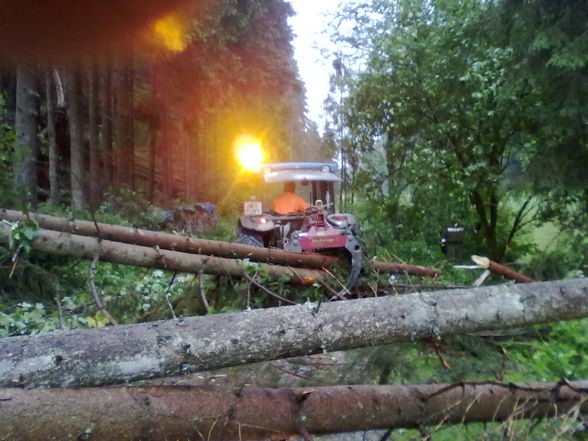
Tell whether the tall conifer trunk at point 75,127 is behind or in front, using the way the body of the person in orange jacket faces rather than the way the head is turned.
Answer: in front

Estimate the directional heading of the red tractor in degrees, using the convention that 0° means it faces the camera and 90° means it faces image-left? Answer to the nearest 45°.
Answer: approximately 180°

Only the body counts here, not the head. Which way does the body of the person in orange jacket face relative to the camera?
away from the camera

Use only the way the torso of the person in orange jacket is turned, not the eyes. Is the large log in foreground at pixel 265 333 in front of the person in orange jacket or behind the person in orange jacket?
behind

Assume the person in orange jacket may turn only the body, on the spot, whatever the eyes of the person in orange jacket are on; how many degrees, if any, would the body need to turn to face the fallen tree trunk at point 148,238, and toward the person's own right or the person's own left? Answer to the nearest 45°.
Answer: approximately 135° to the person's own left

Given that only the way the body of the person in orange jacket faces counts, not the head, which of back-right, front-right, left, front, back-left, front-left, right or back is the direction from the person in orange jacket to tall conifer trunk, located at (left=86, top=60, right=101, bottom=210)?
front-left
